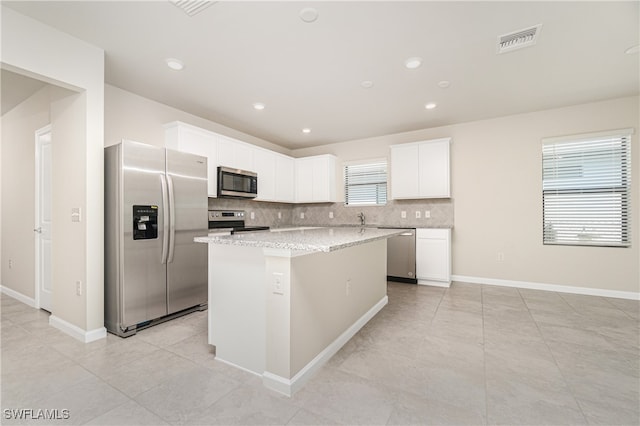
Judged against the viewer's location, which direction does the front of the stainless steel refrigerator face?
facing the viewer and to the right of the viewer

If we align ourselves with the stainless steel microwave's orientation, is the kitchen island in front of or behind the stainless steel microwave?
in front

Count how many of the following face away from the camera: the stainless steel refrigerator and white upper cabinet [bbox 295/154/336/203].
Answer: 0

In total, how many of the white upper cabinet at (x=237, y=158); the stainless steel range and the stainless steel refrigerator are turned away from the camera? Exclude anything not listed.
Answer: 0

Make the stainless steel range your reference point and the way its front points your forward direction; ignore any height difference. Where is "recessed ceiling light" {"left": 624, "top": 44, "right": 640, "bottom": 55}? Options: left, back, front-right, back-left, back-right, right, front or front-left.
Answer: front

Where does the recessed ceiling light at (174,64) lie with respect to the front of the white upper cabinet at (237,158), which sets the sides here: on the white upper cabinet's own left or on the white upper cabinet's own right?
on the white upper cabinet's own right

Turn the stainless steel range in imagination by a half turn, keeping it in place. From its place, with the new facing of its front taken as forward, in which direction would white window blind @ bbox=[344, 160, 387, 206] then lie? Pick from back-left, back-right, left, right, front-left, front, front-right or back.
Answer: back-right

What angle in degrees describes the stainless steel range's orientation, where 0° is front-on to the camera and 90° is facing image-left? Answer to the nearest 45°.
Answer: approximately 315°

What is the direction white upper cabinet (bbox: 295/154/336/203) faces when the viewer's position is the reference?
facing the viewer and to the left of the viewer

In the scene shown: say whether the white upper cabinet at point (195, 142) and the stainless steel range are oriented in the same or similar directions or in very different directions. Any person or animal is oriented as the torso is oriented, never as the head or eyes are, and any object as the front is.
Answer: same or similar directions
